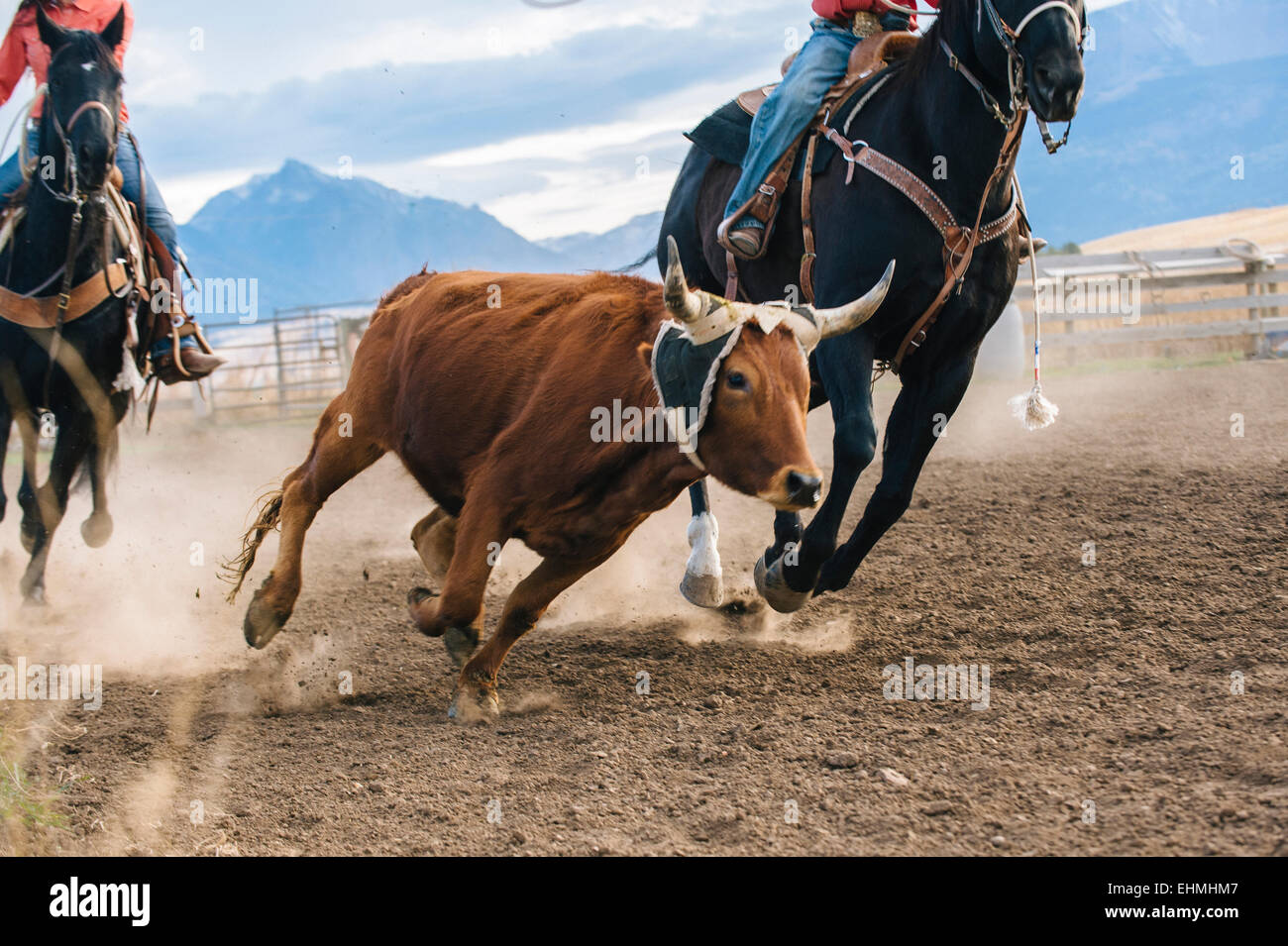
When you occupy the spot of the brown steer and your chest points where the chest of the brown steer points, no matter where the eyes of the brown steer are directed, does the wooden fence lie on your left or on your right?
on your left

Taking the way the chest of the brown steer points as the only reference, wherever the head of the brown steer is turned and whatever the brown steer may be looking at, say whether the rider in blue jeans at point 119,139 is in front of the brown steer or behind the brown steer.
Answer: behind

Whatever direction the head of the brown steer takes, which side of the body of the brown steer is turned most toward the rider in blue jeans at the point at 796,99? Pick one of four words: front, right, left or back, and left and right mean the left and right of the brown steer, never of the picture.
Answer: left

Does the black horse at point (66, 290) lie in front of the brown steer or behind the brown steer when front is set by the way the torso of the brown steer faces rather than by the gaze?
behind

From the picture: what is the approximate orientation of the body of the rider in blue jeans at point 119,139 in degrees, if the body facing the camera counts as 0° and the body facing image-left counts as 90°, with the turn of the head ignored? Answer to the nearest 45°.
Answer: approximately 0°

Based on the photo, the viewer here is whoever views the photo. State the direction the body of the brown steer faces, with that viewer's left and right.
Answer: facing the viewer and to the right of the viewer

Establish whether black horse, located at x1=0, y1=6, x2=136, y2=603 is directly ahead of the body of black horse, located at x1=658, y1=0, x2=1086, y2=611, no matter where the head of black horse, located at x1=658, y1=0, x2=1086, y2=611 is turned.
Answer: no

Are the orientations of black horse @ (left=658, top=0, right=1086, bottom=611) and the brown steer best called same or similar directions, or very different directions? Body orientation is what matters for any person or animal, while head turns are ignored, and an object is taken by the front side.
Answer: same or similar directions

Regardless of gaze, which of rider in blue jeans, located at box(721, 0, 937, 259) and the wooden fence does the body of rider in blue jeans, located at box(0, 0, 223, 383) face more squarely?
the rider in blue jeans

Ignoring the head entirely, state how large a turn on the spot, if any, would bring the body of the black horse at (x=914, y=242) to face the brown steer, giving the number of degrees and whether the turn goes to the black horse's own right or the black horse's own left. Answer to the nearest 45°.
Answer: approximately 90° to the black horse's own right

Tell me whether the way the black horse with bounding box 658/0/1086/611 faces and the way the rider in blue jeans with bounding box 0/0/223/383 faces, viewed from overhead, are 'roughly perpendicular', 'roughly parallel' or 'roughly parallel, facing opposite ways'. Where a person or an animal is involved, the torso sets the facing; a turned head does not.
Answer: roughly parallel

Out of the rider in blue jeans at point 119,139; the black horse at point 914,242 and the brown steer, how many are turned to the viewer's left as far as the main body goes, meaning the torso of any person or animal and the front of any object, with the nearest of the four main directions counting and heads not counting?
0

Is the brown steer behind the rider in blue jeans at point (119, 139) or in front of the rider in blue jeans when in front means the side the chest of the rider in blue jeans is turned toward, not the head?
in front

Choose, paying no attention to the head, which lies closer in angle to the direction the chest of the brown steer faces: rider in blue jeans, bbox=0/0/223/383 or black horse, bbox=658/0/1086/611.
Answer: the black horse

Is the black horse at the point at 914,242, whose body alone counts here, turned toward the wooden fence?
no

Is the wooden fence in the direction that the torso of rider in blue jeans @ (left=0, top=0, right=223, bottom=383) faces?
no
